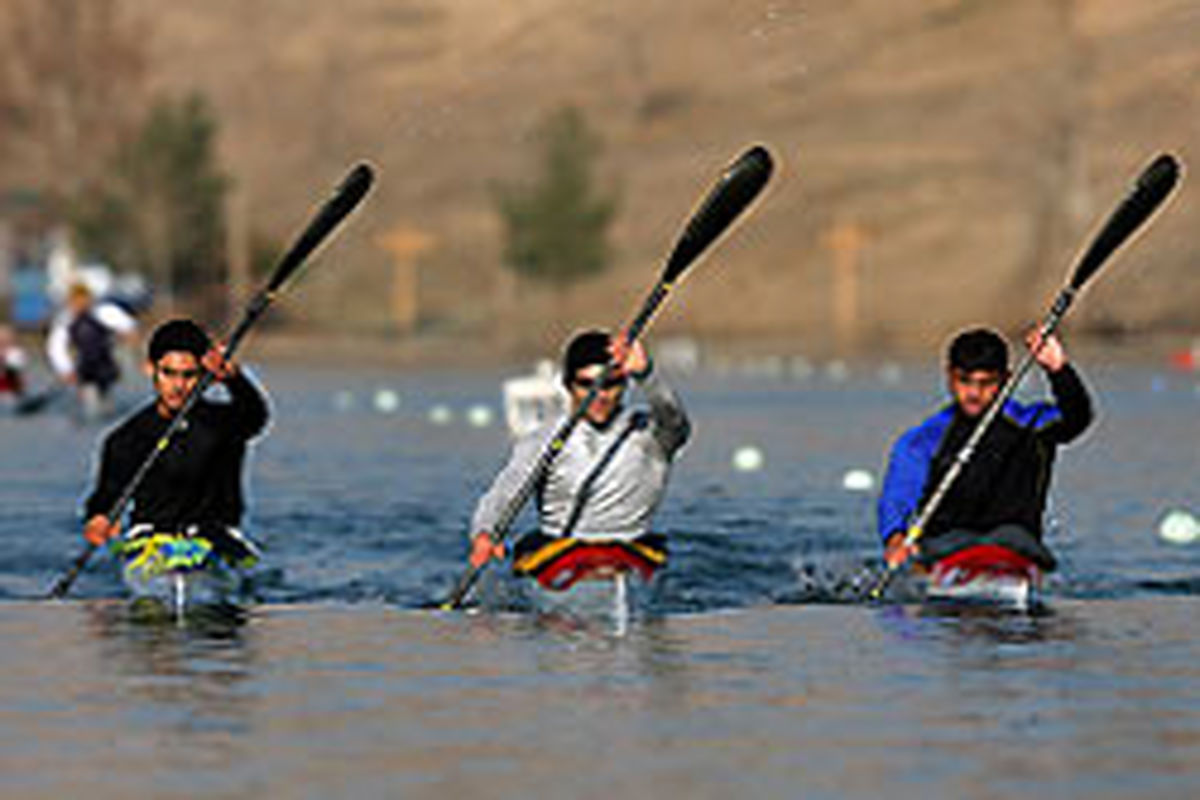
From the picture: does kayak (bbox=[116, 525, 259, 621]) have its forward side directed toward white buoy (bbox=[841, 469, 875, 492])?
no

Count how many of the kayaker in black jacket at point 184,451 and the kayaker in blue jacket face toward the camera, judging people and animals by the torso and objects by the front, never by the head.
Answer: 2

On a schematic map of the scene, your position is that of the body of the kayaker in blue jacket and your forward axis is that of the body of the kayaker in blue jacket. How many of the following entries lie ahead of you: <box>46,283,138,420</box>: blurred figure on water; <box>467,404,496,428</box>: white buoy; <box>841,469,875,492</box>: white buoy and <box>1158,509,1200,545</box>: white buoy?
0

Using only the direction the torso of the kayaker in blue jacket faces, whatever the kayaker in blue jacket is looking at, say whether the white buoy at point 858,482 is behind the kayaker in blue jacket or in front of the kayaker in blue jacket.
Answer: behind

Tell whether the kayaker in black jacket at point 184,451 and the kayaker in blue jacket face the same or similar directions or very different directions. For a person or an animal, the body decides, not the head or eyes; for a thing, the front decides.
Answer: same or similar directions

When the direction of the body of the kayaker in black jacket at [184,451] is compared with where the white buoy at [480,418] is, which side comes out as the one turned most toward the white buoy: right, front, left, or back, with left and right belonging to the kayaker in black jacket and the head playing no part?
back

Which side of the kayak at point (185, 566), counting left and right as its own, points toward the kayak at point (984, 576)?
left

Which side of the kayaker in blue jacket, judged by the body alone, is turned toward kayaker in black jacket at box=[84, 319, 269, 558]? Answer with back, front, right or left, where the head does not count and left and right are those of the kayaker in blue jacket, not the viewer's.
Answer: right

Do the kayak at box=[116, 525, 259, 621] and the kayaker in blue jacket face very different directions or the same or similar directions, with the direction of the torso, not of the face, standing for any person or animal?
same or similar directions

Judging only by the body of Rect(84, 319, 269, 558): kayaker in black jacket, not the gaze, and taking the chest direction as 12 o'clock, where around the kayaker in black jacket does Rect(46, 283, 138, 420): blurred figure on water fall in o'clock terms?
The blurred figure on water is roughly at 6 o'clock from the kayaker in black jacket.

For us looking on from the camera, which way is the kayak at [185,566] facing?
facing the viewer

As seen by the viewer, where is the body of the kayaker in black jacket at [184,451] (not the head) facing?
toward the camera

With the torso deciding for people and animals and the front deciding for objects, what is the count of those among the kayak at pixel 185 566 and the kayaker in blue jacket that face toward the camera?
2

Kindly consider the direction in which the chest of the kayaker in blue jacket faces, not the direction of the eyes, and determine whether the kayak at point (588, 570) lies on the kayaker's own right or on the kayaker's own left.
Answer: on the kayaker's own right

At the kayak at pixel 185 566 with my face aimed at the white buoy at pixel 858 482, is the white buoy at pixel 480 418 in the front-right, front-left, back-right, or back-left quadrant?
front-left
